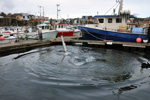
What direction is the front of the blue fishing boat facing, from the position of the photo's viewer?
facing to the left of the viewer
